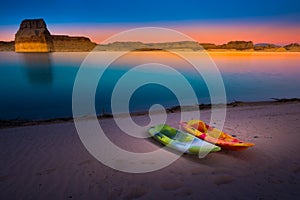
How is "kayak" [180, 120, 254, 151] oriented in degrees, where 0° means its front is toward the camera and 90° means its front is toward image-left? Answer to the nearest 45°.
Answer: approximately 315°

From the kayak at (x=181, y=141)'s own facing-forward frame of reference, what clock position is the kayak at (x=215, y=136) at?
the kayak at (x=215, y=136) is roughly at 10 o'clock from the kayak at (x=181, y=141).

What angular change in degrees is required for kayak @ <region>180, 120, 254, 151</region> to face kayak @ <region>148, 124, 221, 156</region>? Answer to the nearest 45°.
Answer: approximately 90° to its right
